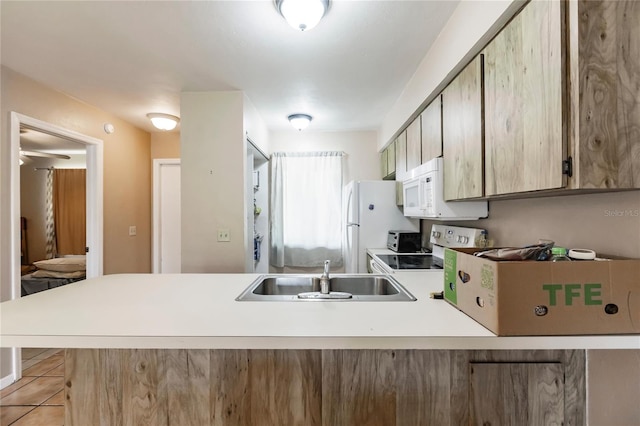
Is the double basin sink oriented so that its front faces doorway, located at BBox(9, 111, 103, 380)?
no

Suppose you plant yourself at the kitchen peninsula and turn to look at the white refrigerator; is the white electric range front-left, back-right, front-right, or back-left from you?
front-right

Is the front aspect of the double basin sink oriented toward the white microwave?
no

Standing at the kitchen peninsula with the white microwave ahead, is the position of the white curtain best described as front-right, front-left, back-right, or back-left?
front-left

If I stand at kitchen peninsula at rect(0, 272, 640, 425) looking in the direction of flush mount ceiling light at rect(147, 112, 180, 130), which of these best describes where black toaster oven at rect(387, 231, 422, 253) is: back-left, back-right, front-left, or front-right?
front-right

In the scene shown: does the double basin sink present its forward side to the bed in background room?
no
